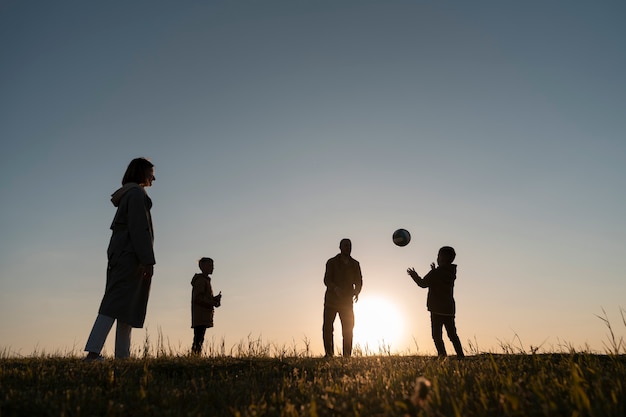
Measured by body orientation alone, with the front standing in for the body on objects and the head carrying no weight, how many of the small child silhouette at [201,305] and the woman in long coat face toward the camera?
0

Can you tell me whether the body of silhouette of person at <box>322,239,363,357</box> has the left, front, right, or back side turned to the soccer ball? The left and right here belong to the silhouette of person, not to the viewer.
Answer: left

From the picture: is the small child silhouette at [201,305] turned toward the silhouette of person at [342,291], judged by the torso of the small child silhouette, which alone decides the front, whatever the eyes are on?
yes

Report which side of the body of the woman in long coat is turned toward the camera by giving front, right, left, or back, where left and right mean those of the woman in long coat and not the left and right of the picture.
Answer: right

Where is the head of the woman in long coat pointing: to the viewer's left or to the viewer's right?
to the viewer's right

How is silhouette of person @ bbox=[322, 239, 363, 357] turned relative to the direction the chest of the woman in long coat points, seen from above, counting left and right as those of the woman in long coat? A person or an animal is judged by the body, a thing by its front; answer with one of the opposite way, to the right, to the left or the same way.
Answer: to the right

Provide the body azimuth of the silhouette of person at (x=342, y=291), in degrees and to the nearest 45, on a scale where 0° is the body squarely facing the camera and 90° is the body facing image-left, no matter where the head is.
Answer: approximately 0°

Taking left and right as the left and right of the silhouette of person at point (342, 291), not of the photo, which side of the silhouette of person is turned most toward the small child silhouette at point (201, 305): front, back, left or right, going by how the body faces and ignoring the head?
right

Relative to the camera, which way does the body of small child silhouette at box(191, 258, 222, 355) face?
to the viewer's right

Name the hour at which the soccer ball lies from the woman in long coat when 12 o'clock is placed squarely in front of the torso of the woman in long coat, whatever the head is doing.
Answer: The soccer ball is roughly at 11 o'clock from the woman in long coat.

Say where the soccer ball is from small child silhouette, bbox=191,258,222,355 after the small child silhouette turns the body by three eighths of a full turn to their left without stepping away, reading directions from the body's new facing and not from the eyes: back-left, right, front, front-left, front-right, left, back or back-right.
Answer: back-right

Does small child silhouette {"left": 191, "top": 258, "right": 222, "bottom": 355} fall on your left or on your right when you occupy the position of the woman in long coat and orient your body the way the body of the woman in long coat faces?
on your left

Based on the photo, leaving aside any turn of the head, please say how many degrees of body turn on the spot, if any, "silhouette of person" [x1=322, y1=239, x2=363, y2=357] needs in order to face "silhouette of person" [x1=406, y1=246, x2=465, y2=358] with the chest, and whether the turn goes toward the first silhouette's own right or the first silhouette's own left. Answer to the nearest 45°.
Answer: approximately 45° to the first silhouette's own left
